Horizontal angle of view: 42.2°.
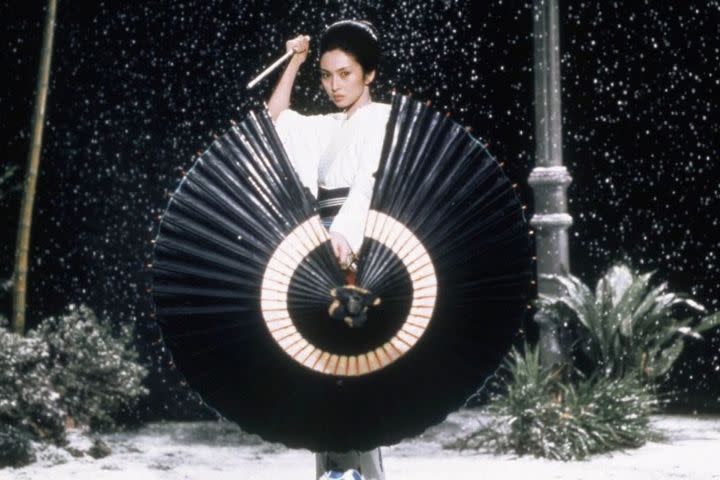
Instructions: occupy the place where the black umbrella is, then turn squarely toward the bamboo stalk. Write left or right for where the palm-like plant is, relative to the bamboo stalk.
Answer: right

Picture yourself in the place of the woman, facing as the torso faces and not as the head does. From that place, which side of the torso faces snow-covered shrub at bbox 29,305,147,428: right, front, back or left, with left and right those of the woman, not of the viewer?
right

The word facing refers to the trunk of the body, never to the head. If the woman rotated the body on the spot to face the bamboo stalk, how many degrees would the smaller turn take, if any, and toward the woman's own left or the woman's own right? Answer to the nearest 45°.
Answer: approximately 90° to the woman's own right

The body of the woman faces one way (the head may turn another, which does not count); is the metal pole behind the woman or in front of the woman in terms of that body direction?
behind

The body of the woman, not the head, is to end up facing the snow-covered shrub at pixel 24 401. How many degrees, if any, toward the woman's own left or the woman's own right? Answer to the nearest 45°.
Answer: approximately 90° to the woman's own right

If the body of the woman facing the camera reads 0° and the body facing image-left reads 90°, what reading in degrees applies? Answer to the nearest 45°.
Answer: approximately 45°
